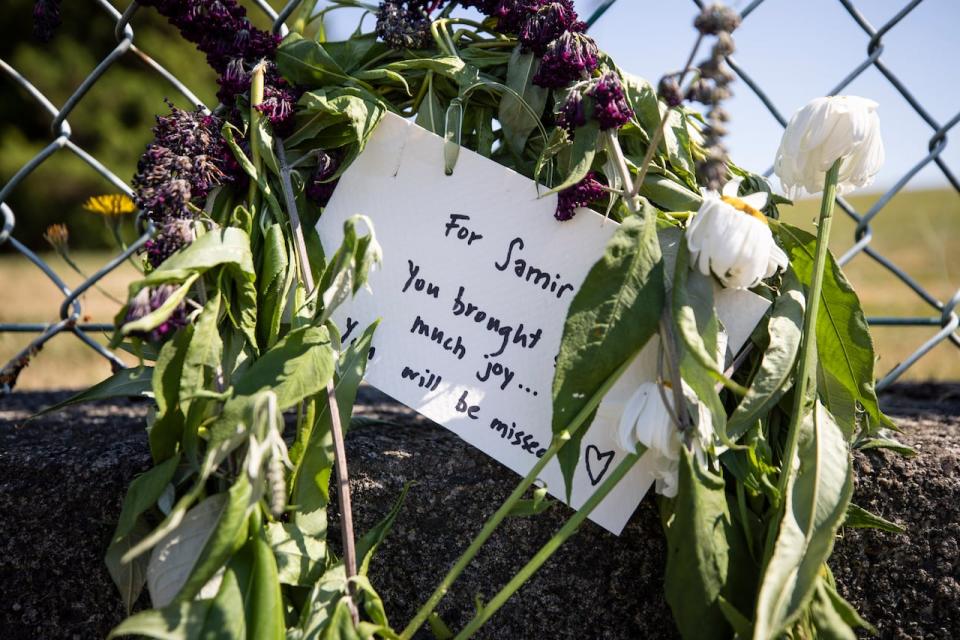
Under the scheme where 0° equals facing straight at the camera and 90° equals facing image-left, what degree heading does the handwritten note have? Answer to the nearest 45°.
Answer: approximately 0°

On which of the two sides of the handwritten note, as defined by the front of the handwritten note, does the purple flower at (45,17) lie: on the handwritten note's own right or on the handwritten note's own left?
on the handwritten note's own right

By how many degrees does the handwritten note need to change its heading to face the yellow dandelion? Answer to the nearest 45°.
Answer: approximately 135° to its right
